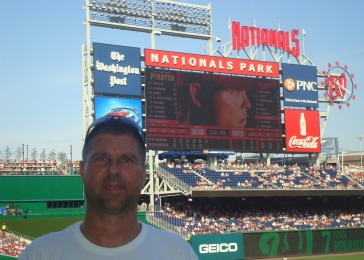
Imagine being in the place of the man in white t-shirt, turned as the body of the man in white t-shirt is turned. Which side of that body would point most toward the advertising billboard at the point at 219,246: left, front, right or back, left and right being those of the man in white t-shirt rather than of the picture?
back

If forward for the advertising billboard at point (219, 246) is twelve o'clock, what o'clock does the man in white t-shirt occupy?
The man in white t-shirt is roughly at 12 o'clock from the advertising billboard.

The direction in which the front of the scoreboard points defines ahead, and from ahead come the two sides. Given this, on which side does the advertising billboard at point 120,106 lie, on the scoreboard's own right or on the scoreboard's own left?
on the scoreboard's own right

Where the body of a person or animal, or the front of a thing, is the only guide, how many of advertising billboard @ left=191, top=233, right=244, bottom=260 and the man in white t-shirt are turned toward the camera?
2

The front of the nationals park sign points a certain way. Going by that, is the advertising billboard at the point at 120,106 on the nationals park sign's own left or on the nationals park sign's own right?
on the nationals park sign's own right

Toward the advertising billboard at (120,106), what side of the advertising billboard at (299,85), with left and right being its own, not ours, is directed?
right

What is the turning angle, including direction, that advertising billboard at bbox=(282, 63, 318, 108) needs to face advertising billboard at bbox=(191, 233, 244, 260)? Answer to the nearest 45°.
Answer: approximately 45° to its right
